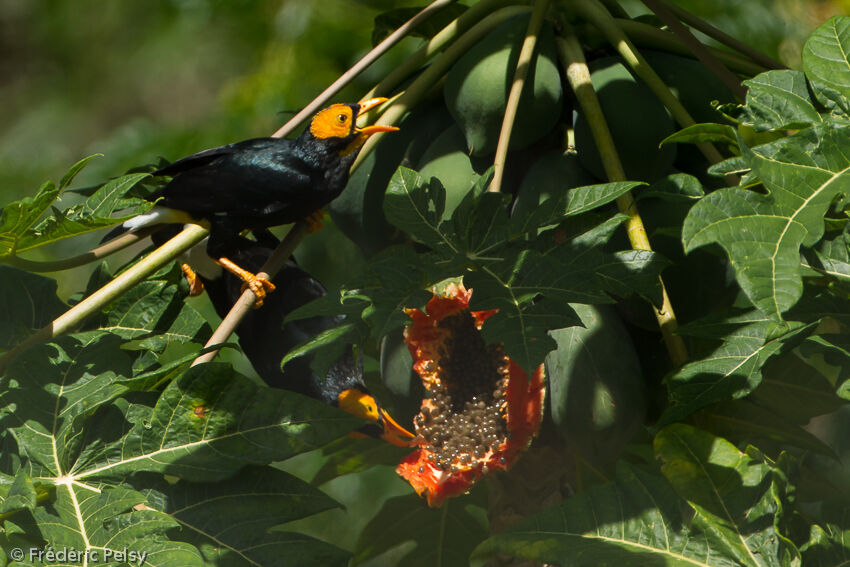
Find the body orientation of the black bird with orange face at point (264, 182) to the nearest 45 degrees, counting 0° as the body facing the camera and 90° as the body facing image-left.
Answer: approximately 270°
